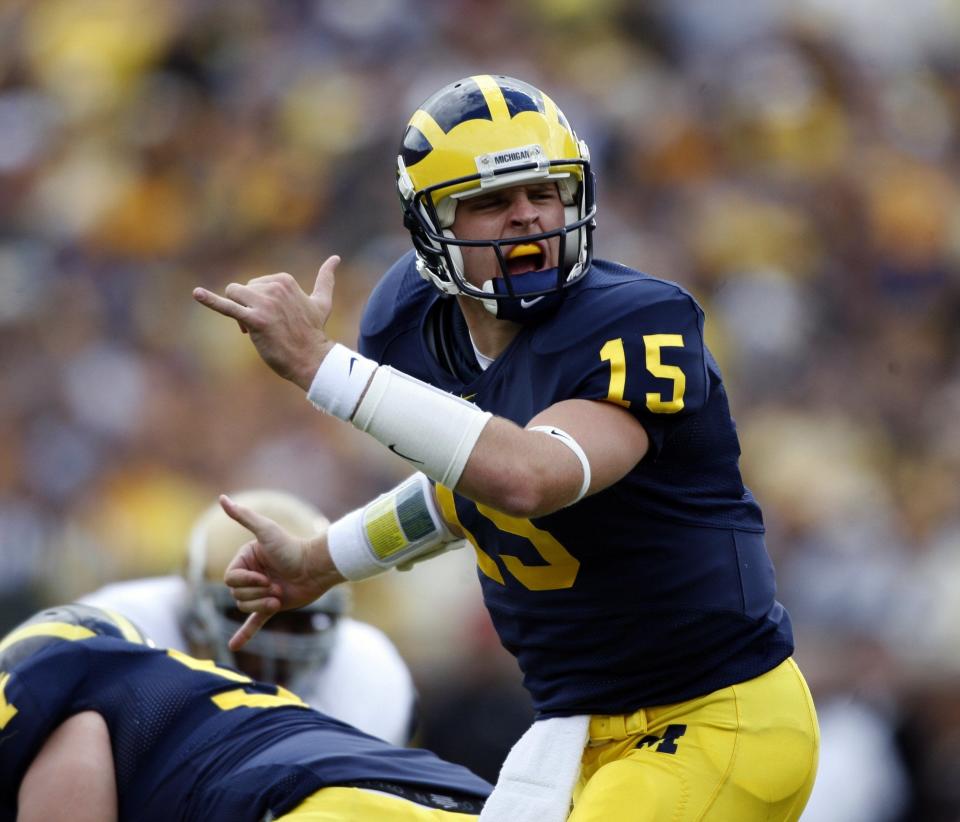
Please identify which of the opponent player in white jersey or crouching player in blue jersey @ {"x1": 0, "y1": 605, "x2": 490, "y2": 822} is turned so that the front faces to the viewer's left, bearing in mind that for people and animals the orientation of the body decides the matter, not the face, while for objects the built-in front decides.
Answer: the crouching player in blue jersey

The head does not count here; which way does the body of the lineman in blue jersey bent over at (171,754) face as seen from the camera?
to the viewer's left

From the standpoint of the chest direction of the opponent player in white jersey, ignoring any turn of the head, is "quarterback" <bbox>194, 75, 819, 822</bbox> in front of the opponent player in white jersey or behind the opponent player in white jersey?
in front

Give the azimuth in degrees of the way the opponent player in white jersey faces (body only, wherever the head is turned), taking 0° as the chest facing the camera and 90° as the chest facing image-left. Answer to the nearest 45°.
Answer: approximately 0°

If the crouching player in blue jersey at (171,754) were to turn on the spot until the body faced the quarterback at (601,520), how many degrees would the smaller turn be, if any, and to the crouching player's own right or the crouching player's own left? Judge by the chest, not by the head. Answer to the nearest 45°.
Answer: approximately 180°

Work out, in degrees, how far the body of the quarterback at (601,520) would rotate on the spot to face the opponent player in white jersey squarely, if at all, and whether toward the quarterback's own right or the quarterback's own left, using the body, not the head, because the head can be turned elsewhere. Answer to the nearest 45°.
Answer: approximately 90° to the quarterback's own right

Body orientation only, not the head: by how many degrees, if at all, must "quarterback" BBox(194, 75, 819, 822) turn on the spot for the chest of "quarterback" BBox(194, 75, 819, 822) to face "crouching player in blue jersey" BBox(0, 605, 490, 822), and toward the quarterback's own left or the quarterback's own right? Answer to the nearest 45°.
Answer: approximately 45° to the quarterback's own right

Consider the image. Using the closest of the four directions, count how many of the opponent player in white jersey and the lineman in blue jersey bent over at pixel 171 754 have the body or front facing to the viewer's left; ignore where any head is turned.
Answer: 1
